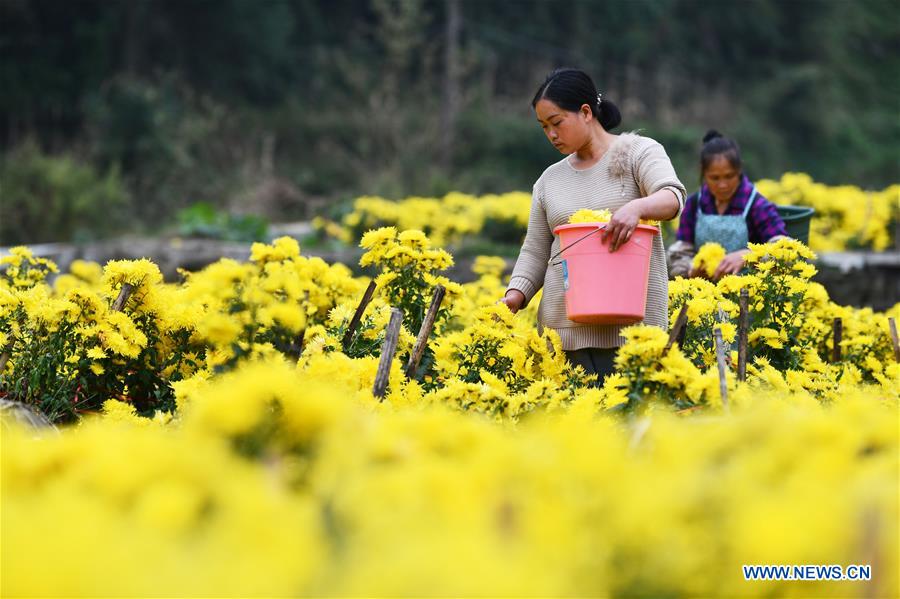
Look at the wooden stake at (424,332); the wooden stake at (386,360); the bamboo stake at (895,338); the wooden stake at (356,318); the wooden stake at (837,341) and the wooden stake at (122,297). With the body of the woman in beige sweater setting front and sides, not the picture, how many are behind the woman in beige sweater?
2

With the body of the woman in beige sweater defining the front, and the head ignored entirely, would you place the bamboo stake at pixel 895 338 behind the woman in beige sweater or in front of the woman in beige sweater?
behind

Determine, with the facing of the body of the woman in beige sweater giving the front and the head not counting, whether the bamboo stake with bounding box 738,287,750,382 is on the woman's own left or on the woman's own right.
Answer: on the woman's own left

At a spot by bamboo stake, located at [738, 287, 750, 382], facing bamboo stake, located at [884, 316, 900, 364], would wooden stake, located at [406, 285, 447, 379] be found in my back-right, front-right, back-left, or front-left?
back-left

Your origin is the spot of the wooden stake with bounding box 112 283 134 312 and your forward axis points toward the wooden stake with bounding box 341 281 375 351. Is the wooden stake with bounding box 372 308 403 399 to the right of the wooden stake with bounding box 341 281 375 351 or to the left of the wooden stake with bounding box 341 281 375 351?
right

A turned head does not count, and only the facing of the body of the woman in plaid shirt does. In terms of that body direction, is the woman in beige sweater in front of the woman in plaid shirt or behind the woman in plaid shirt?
in front

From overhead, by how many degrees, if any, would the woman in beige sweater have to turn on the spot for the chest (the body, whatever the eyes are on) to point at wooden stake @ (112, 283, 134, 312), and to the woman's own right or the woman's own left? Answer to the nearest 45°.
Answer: approximately 45° to the woman's own right

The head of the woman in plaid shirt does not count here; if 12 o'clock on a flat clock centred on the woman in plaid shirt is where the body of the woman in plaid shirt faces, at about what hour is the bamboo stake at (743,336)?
The bamboo stake is roughly at 12 o'clock from the woman in plaid shirt.

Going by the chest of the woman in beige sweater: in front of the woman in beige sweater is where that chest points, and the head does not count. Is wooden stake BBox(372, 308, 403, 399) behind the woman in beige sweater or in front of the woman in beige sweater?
in front

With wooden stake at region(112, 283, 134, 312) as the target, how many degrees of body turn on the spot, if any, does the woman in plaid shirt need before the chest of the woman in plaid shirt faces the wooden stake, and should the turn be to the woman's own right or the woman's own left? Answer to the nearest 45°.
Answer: approximately 45° to the woman's own right

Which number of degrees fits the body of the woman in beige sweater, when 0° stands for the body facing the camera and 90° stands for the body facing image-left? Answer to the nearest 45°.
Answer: approximately 45°
